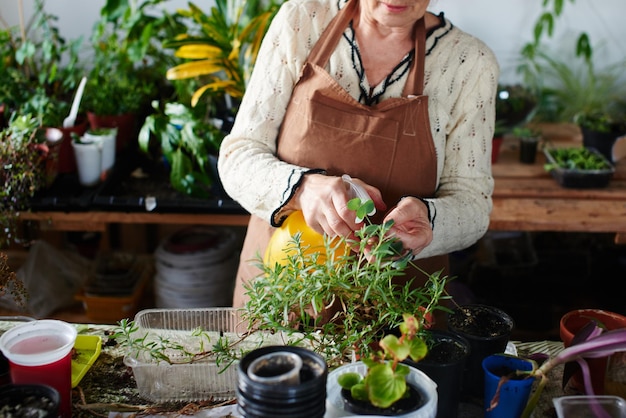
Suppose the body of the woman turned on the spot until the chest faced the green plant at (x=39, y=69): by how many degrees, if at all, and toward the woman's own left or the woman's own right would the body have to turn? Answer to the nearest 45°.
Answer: approximately 135° to the woman's own right

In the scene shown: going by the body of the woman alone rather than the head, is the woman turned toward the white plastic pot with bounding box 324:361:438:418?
yes

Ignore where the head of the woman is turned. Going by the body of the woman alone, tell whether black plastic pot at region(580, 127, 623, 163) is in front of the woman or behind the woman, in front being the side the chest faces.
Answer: behind

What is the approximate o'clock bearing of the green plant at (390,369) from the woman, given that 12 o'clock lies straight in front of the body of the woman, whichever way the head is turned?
The green plant is roughly at 12 o'clock from the woman.

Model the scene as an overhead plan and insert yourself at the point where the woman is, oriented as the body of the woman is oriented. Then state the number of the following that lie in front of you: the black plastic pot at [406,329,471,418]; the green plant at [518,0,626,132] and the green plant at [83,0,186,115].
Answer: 1

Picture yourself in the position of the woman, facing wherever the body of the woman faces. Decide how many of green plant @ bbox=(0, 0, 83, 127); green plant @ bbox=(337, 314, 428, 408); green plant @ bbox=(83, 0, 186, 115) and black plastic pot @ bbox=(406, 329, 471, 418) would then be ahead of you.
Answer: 2

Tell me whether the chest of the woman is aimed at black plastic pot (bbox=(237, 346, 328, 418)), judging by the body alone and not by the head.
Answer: yes

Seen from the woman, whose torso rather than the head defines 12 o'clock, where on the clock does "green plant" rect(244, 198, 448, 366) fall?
The green plant is roughly at 12 o'clock from the woman.

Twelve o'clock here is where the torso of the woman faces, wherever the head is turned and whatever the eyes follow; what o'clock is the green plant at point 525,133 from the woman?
The green plant is roughly at 7 o'clock from the woman.

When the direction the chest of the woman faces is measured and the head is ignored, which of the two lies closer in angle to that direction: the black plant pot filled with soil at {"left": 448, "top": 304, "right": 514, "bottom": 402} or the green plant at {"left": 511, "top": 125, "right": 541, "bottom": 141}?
the black plant pot filled with soil

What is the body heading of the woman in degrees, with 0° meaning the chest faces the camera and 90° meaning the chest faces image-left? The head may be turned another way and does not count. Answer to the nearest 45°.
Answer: approximately 0°

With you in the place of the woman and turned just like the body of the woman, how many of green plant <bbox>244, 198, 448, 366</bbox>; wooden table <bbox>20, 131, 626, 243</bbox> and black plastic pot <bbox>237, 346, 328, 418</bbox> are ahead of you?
2

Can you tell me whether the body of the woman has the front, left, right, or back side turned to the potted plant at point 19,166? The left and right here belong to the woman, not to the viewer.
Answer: right

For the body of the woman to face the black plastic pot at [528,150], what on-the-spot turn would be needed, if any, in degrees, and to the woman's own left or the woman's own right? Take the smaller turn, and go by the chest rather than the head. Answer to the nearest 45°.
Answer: approximately 135° to the woman's own left
